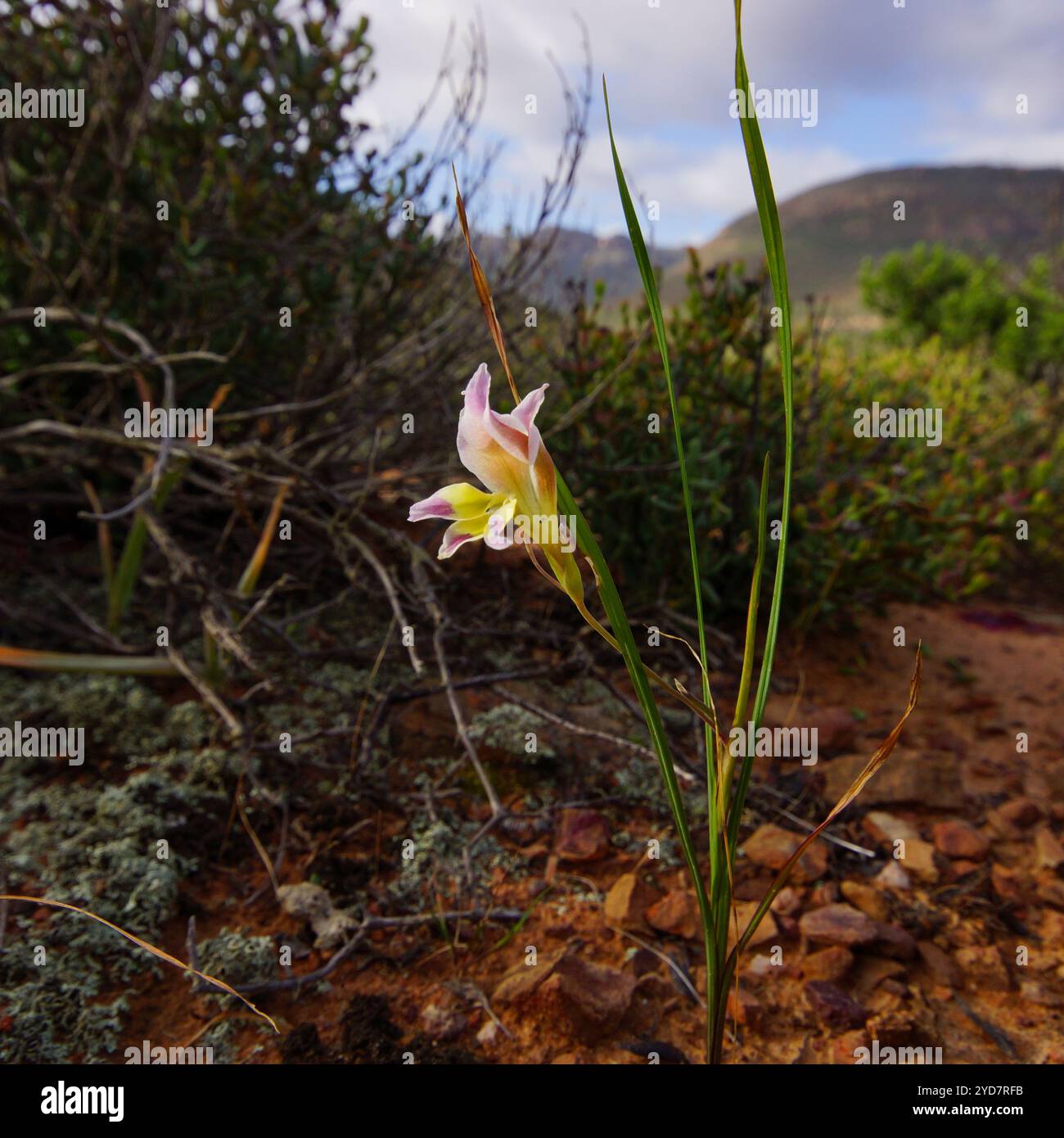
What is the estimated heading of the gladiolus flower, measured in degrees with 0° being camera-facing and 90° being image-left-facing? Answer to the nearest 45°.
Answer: approximately 90°

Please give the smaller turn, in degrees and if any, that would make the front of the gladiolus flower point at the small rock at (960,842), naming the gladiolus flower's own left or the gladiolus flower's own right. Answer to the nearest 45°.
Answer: approximately 135° to the gladiolus flower's own right

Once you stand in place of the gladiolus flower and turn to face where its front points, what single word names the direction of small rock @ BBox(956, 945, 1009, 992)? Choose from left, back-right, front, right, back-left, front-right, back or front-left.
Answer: back-right

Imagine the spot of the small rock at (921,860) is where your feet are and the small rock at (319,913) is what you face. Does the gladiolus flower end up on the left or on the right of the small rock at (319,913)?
left

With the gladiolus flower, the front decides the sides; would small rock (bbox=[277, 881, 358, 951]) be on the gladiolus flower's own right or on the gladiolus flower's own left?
on the gladiolus flower's own right

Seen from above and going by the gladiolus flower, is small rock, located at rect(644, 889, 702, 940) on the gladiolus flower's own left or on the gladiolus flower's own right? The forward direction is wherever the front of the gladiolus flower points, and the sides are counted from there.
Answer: on the gladiolus flower's own right
